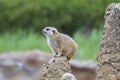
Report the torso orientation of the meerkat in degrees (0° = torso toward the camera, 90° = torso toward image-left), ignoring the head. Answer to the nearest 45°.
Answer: approximately 90°
